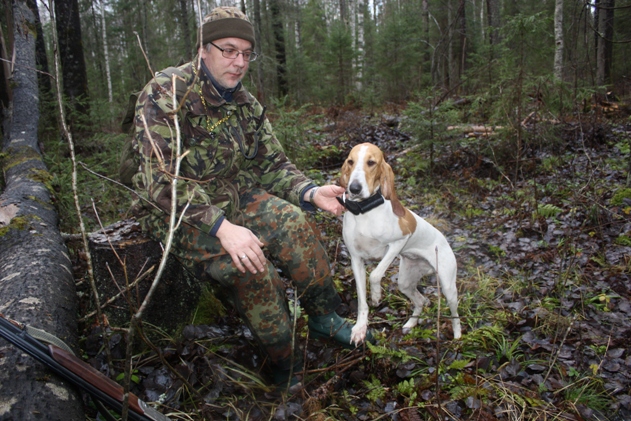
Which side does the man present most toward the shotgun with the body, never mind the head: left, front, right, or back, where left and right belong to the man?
right

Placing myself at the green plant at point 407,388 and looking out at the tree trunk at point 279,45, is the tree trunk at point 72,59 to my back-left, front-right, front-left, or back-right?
front-left

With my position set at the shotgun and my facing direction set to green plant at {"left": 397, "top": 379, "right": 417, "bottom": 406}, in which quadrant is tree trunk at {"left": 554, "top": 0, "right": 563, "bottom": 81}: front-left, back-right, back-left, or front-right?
front-left

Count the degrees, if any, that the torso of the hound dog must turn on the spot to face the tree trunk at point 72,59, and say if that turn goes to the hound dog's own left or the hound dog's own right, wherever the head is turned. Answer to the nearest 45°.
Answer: approximately 90° to the hound dog's own right

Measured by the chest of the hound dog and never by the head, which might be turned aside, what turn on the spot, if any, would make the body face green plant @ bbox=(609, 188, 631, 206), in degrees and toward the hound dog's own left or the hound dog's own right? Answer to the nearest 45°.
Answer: approximately 180°

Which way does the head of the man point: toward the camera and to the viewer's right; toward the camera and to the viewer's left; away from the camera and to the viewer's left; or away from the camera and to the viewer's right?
toward the camera and to the viewer's right

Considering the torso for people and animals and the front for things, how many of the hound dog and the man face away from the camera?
0

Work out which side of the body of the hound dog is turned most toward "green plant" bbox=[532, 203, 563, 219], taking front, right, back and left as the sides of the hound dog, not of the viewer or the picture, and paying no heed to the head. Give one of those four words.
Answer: back

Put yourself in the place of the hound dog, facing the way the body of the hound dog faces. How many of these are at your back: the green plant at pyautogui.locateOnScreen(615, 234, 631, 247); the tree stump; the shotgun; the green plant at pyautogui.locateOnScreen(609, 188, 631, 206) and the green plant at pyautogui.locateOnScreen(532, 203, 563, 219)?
3

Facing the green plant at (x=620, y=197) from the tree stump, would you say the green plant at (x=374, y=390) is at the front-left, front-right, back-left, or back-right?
front-right

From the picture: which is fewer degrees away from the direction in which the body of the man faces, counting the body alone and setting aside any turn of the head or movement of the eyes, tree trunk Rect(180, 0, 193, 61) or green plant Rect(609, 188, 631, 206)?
the green plant

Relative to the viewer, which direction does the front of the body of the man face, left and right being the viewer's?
facing the viewer and to the right of the viewer

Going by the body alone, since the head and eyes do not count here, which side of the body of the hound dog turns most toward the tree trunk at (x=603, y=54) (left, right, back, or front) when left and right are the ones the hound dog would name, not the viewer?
back

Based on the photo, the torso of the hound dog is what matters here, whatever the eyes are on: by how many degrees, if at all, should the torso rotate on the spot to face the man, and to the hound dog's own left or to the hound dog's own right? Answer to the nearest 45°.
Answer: approximately 45° to the hound dog's own right

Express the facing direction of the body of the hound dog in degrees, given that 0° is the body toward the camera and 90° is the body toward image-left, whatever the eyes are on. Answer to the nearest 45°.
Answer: approximately 45°

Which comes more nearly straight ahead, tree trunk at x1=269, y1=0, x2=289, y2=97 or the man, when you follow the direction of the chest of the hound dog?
the man
